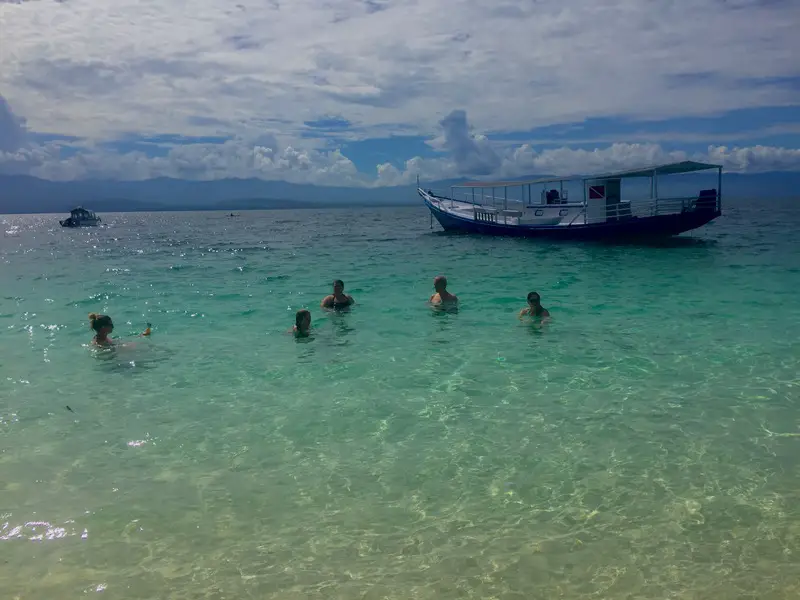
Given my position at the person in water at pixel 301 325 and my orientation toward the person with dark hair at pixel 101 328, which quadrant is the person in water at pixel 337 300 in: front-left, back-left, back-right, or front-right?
back-right

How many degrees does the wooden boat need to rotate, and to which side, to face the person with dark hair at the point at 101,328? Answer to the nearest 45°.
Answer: approximately 90° to its left

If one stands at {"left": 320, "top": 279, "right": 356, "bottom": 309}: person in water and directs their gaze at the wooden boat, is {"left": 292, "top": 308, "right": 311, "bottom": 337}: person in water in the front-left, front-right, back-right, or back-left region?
back-right

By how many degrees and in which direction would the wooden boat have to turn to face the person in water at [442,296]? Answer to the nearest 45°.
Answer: approximately 90° to its left

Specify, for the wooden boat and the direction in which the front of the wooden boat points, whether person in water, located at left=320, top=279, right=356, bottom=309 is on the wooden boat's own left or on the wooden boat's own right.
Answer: on the wooden boat's own left

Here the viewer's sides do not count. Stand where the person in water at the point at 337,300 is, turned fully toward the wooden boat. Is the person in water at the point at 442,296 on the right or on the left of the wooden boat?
right

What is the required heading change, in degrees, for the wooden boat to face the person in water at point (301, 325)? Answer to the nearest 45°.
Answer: approximately 90° to its left

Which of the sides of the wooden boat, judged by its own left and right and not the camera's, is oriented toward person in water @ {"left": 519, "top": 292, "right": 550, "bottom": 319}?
left

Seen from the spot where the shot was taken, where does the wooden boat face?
facing to the left of the viewer

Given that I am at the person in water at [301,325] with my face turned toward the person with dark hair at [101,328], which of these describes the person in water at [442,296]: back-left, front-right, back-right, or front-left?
back-right
